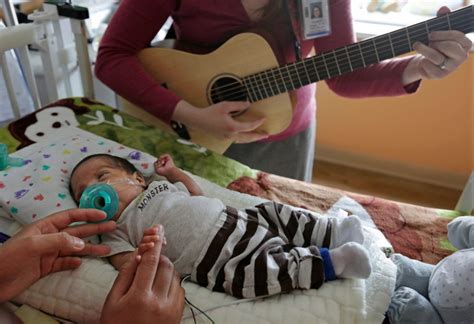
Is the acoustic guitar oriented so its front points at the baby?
yes

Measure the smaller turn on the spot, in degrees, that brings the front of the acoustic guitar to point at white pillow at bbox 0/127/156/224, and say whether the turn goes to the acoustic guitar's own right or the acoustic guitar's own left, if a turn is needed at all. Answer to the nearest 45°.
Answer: approximately 45° to the acoustic guitar's own right

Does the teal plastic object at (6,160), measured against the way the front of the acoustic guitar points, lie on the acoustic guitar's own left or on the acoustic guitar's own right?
on the acoustic guitar's own right

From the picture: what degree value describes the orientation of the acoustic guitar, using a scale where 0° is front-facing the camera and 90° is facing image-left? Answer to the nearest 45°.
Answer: approximately 0°

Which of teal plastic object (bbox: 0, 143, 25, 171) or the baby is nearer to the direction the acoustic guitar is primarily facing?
the baby
